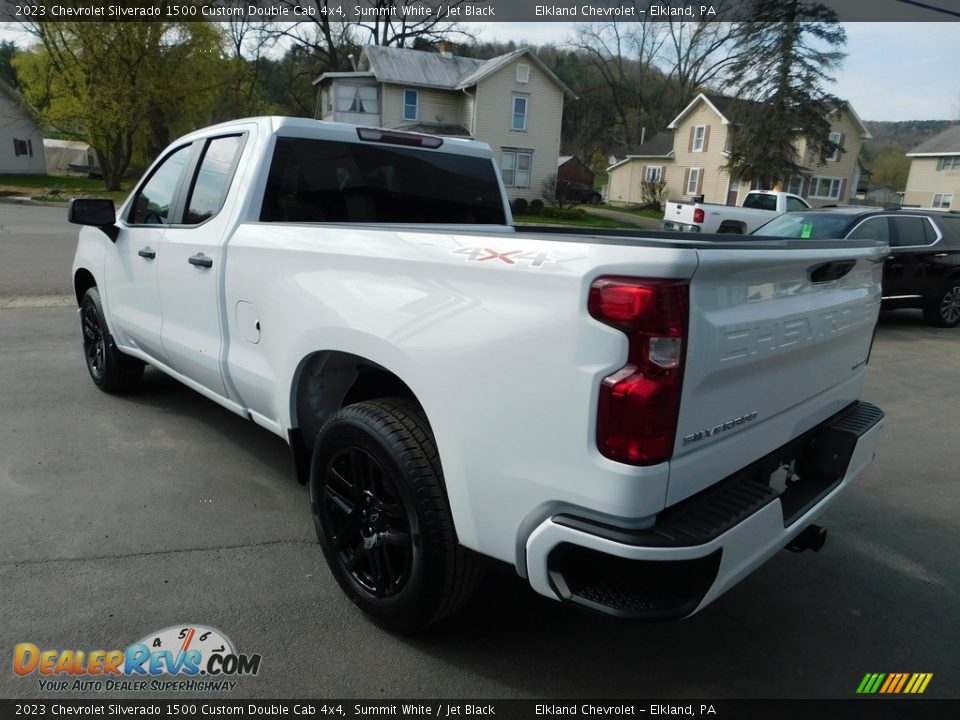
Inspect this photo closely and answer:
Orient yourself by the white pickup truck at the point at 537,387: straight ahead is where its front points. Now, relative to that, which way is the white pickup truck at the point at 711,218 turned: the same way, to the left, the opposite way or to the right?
to the right

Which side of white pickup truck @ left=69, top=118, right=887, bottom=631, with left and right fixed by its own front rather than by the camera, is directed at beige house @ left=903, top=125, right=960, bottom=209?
right

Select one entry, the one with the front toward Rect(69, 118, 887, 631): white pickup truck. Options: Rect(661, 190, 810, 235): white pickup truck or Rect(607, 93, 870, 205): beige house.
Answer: the beige house

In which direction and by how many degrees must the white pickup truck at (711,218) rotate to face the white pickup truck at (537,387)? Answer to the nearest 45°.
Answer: approximately 135° to its right

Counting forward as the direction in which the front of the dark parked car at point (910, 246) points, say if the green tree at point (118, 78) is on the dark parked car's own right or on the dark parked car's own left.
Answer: on the dark parked car's own right

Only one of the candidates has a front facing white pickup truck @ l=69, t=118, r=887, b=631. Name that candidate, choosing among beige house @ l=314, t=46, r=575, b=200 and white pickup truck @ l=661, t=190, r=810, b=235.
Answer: the beige house

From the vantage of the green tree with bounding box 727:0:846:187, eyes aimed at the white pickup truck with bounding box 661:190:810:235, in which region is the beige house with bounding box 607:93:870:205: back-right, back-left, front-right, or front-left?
back-right

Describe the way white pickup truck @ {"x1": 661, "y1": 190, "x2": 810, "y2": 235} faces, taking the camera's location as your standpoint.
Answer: facing away from the viewer and to the right of the viewer

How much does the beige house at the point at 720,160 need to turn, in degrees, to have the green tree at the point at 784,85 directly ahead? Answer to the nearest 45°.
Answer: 0° — it already faces it

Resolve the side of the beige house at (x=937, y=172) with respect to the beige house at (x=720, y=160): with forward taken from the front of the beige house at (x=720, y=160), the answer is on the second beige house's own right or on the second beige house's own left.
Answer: on the second beige house's own left

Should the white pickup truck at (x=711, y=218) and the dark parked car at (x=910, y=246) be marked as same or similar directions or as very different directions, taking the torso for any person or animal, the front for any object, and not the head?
very different directions

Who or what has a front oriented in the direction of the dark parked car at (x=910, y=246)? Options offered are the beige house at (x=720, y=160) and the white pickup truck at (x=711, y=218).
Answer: the beige house

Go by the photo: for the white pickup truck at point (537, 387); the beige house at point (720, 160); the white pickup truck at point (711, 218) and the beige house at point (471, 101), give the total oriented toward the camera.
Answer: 2

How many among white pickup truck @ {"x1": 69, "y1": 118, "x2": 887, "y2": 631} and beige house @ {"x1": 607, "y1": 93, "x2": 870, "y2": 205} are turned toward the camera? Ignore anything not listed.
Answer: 1

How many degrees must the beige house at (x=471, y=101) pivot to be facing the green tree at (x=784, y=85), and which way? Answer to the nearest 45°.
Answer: approximately 90° to its left

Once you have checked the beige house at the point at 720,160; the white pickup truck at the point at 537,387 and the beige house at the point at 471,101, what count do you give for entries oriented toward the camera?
2
